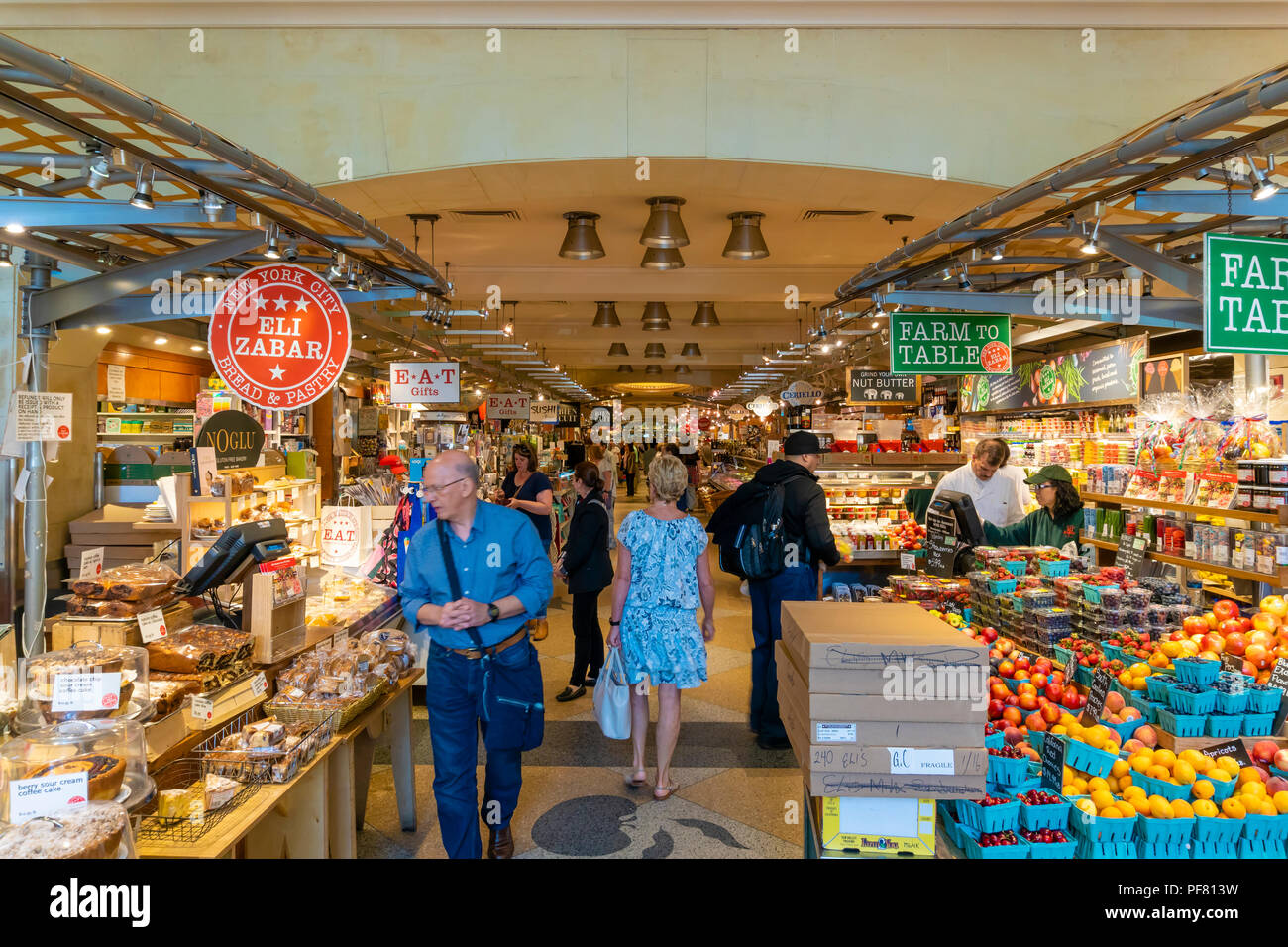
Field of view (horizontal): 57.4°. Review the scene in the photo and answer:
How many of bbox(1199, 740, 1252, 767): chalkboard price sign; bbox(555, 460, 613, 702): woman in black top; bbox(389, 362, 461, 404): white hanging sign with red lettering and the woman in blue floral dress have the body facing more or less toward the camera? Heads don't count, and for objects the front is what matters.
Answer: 2

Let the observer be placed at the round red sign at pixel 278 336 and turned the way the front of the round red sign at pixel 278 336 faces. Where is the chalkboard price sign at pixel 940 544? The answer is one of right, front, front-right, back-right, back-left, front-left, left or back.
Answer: left

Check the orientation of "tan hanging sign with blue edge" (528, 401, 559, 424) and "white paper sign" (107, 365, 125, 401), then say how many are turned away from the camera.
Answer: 0

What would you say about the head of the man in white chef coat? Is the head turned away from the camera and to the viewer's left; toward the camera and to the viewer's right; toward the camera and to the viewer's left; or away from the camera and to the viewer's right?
toward the camera and to the viewer's left

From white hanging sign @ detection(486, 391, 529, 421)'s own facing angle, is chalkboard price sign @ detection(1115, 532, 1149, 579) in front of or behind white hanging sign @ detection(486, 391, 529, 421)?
in front

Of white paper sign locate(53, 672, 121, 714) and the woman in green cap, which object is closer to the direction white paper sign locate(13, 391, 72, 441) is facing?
the white paper sign

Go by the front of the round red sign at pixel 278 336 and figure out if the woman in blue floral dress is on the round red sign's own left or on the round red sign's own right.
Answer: on the round red sign's own left

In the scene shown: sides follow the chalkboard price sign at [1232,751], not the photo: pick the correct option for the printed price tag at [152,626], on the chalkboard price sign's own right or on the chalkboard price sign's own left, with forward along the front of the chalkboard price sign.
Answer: on the chalkboard price sign's own right

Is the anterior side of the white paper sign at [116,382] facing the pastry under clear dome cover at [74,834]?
yes

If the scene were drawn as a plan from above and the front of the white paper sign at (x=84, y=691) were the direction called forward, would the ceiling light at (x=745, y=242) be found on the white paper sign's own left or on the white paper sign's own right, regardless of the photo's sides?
on the white paper sign's own left

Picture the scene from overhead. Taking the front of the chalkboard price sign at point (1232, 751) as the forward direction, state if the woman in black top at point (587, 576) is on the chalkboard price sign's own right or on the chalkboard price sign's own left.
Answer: on the chalkboard price sign's own right

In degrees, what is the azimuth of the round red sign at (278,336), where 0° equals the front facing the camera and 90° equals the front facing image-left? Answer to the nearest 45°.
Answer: approximately 0°
